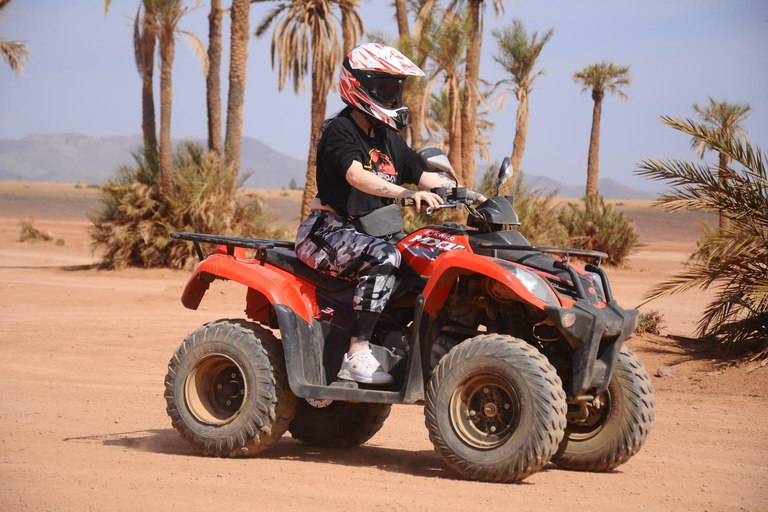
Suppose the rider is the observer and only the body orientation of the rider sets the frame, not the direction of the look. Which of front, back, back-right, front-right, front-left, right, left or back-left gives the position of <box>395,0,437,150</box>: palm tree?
back-left

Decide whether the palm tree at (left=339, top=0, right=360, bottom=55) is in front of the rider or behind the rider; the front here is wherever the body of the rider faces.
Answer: behind

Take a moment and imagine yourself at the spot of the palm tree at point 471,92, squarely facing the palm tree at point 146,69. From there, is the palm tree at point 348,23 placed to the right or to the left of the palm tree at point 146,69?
left

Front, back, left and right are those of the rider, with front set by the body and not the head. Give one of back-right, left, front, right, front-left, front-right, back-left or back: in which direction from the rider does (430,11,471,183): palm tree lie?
back-left

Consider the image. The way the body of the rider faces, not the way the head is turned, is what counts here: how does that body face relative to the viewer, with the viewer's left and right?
facing the viewer and to the right of the viewer

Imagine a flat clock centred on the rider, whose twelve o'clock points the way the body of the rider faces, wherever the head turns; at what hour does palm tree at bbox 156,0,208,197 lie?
The palm tree is roughly at 7 o'clock from the rider.

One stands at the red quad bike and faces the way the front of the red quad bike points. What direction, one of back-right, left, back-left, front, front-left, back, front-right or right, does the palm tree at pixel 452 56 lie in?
back-left

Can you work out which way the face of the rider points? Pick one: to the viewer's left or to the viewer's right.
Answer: to the viewer's right
